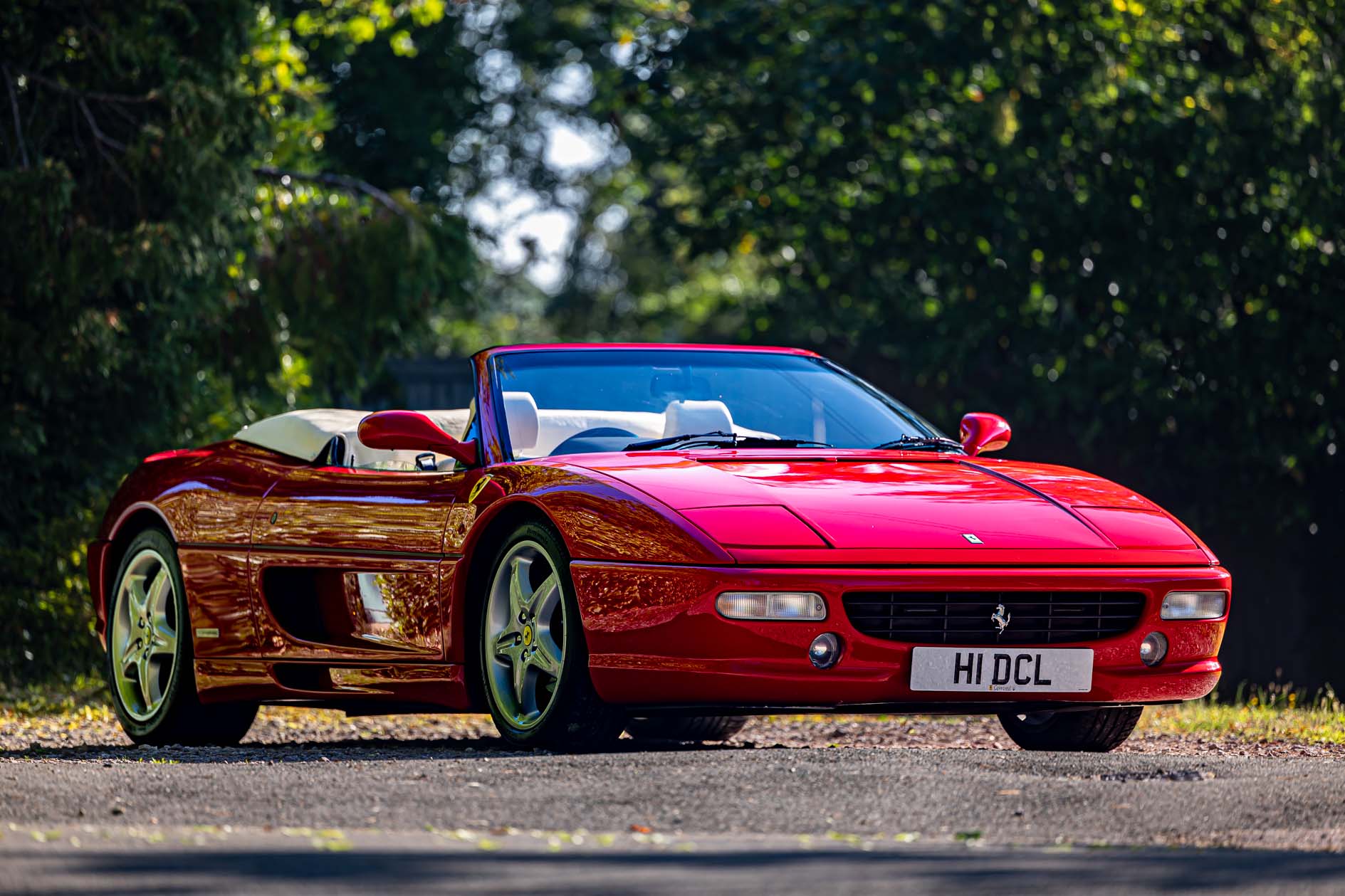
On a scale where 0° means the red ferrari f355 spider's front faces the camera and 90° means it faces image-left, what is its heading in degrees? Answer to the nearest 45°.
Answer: approximately 315°
